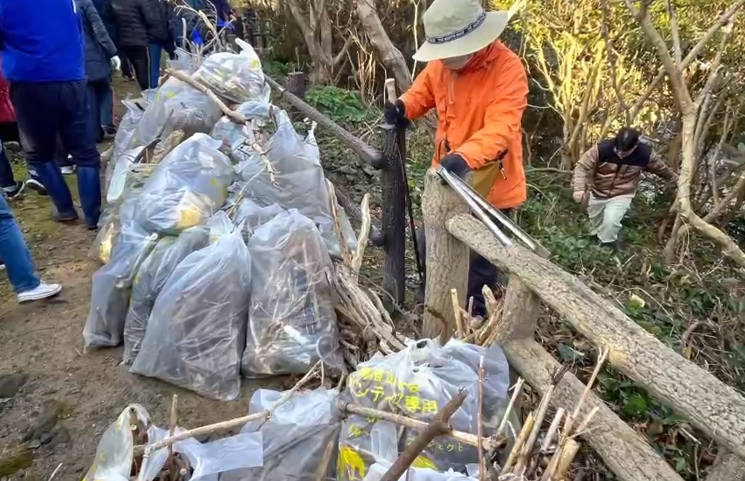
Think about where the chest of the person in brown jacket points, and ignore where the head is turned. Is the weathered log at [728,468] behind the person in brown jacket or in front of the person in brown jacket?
in front

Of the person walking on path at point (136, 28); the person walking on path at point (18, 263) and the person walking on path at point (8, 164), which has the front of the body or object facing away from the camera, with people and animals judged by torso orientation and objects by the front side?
the person walking on path at point (136, 28)

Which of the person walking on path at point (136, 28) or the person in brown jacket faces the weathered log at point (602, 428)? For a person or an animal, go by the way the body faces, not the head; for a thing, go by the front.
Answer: the person in brown jacket

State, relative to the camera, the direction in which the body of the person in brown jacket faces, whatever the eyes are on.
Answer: toward the camera

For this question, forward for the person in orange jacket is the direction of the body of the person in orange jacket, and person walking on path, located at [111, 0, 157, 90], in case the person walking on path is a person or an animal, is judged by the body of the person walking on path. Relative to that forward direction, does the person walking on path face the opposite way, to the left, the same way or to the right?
to the right

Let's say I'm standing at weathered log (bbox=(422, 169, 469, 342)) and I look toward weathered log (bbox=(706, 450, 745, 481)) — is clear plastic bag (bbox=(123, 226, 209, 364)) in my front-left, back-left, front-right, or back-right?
back-right

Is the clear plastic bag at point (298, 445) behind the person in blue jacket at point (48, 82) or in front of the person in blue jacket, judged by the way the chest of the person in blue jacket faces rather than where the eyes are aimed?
behind

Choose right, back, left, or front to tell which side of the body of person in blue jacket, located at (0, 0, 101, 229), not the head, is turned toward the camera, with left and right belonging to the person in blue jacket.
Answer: back

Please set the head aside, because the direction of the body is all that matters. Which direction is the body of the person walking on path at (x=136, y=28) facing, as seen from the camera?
away from the camera

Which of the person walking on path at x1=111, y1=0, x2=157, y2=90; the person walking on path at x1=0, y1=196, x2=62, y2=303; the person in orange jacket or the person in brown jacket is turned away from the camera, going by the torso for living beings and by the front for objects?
the person walking on path at x1=111, y1=0, x2=157, y2=90

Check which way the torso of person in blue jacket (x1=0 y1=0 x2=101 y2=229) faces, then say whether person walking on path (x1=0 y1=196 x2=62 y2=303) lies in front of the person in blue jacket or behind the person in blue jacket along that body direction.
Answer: behind
